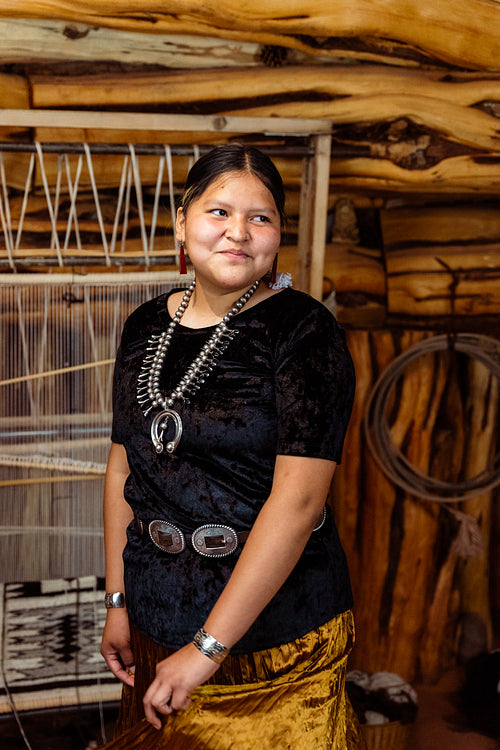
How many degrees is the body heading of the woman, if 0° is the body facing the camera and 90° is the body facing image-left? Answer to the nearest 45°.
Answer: approximately 45°

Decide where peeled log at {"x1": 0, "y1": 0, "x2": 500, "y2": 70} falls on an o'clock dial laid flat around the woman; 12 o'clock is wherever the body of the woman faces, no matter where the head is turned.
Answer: The peeled log is roughly at 5 o'clock from the woman.

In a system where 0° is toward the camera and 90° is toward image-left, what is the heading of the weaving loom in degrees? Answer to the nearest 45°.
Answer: approximately 0°

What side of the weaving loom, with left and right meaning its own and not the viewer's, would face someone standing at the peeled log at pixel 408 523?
left

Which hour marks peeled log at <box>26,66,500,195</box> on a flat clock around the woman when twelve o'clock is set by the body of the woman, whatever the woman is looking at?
The peeled log is roughly at 5 o'clock from the woman.

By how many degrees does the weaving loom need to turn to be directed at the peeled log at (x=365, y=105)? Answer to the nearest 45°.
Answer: approximately 90° to its left

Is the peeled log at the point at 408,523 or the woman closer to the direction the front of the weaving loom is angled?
the woman

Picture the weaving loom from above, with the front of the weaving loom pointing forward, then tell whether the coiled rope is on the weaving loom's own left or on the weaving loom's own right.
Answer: on the weaving loom's own left
